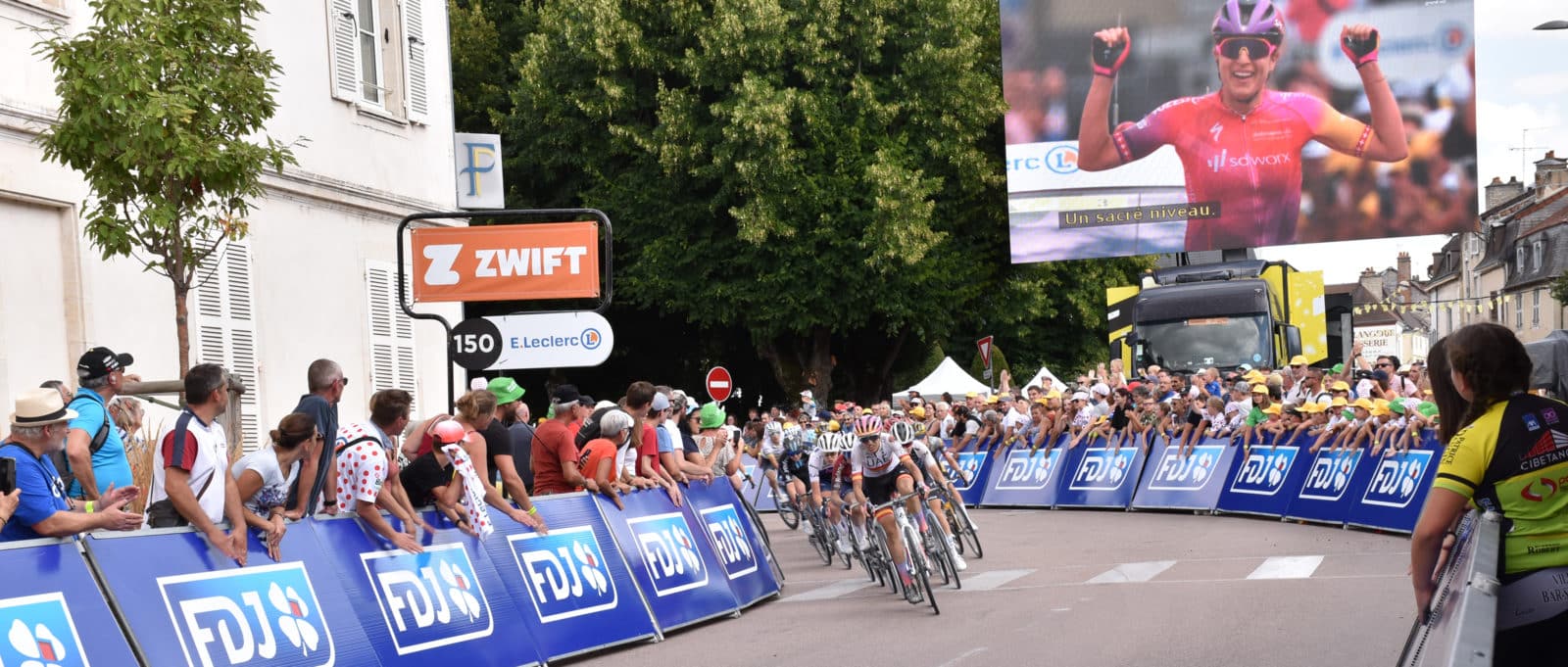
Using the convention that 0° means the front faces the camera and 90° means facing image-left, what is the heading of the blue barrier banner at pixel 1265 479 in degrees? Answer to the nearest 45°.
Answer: approximately 45°

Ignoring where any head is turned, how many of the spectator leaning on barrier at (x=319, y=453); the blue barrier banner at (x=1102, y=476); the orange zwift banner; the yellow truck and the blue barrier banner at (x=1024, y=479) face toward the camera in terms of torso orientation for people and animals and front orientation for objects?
4

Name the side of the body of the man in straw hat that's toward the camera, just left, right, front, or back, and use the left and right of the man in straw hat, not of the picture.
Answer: right

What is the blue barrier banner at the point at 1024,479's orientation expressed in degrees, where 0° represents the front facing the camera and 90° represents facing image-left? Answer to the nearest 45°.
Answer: approximately 0°

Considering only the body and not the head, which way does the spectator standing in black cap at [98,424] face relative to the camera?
to the viewer's right

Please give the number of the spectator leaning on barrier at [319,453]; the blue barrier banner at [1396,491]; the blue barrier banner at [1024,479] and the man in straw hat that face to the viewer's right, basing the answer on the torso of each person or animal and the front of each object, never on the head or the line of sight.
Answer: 2
